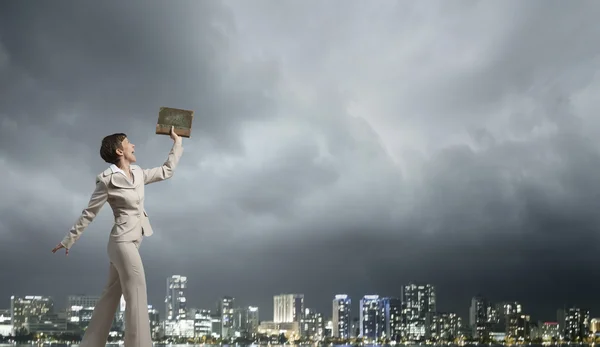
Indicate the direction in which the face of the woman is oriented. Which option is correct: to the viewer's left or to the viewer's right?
to the viewer's right

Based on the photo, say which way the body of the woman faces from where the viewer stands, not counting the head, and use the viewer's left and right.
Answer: facing the viewer and to the right of the viewer
